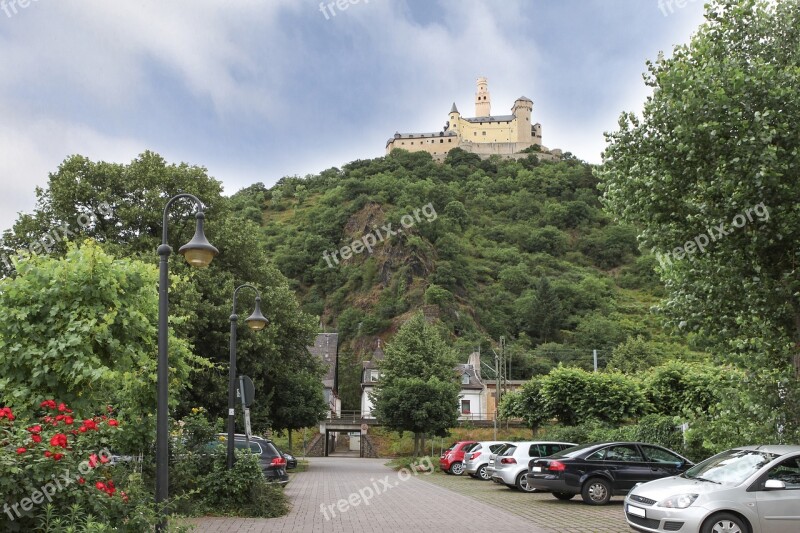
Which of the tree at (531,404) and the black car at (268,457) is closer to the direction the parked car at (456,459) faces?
the tree

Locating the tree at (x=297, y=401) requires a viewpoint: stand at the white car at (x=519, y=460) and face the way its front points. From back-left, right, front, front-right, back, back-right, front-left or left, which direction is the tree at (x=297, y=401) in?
left

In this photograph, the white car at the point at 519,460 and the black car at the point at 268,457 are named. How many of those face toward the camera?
0

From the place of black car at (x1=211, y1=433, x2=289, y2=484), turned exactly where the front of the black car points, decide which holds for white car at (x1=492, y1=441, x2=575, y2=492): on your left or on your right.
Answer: on your right

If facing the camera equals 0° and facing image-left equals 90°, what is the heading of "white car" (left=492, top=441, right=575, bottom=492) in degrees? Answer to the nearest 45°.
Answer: approximately 225°

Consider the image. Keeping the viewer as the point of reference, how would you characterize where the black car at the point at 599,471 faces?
facing away from the viewer and to the right of the viewer

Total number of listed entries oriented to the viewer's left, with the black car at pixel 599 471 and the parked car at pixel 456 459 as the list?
0

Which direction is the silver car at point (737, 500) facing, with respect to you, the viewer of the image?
facing the viewer and to the left of the viewer

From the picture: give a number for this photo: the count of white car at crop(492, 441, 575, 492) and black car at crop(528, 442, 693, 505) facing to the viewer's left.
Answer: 0

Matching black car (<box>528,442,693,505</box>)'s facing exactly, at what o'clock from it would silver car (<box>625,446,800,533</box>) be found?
The silver car is roughly at 4 o'clock from the black car.

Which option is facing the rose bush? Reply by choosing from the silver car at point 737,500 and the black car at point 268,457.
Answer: the silver car

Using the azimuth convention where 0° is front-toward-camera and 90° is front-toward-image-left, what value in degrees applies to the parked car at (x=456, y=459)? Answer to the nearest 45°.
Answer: approximately 225°

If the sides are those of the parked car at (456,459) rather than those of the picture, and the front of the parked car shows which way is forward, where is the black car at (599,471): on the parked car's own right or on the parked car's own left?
on the parked car's own right
